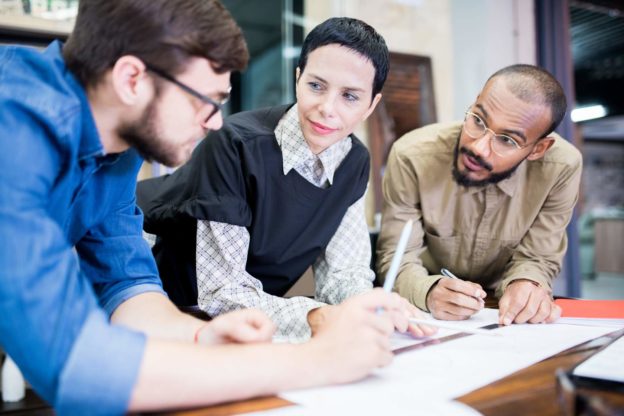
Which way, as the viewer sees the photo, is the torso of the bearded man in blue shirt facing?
to the viewer's right

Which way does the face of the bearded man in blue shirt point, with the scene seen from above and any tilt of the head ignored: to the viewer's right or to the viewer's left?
to the viewer's right

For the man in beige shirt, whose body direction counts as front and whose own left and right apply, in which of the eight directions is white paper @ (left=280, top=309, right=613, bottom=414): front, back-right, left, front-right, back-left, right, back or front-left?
front

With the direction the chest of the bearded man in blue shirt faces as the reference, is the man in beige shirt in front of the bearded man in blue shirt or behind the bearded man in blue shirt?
in front

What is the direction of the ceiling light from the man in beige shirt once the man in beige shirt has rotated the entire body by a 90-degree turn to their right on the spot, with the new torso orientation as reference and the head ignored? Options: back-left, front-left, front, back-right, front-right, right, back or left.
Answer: right

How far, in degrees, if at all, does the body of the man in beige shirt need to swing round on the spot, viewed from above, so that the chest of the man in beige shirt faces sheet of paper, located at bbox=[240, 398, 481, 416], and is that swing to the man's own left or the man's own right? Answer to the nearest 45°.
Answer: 0° — they already face it

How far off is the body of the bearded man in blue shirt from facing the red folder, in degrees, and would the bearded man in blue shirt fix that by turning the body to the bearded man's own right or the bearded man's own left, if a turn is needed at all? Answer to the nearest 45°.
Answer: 0° — they already face it

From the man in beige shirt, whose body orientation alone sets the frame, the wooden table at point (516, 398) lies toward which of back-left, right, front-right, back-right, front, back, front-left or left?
front

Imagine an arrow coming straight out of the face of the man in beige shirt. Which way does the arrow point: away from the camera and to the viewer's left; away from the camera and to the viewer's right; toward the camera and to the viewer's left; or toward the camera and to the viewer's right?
toward the camera and to the viewer's left

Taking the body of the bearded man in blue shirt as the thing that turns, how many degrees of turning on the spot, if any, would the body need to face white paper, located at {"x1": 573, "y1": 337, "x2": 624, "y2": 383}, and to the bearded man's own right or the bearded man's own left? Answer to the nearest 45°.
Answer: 0° — they already face it

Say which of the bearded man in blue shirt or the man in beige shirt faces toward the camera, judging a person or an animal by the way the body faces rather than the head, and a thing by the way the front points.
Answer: the man in beige shirt

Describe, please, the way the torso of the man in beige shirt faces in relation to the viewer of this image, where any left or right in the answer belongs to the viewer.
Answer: facing the viewer

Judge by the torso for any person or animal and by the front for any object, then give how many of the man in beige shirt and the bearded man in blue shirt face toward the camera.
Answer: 1
